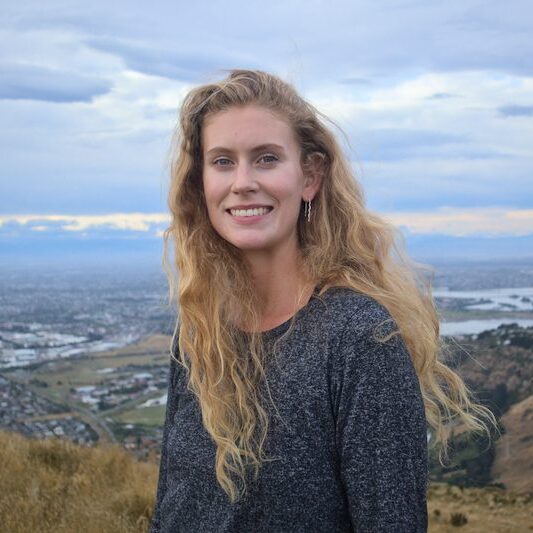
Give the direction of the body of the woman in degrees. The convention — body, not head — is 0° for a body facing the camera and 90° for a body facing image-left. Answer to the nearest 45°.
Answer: approximately 45°

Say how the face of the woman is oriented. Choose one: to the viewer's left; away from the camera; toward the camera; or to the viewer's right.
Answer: toward the camera
